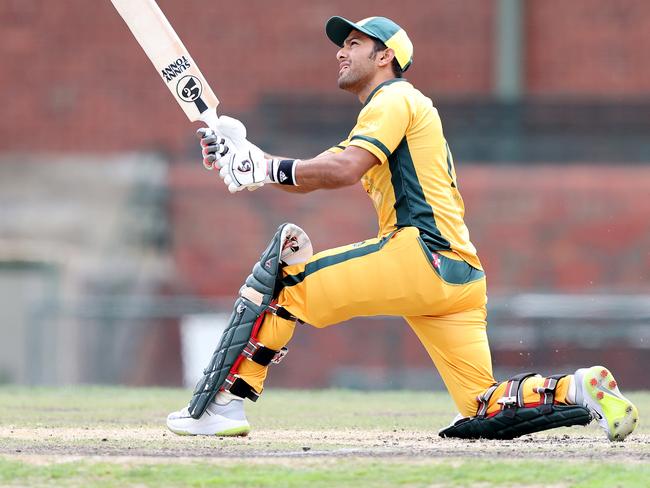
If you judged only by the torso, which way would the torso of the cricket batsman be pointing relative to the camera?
to the viewer's left
